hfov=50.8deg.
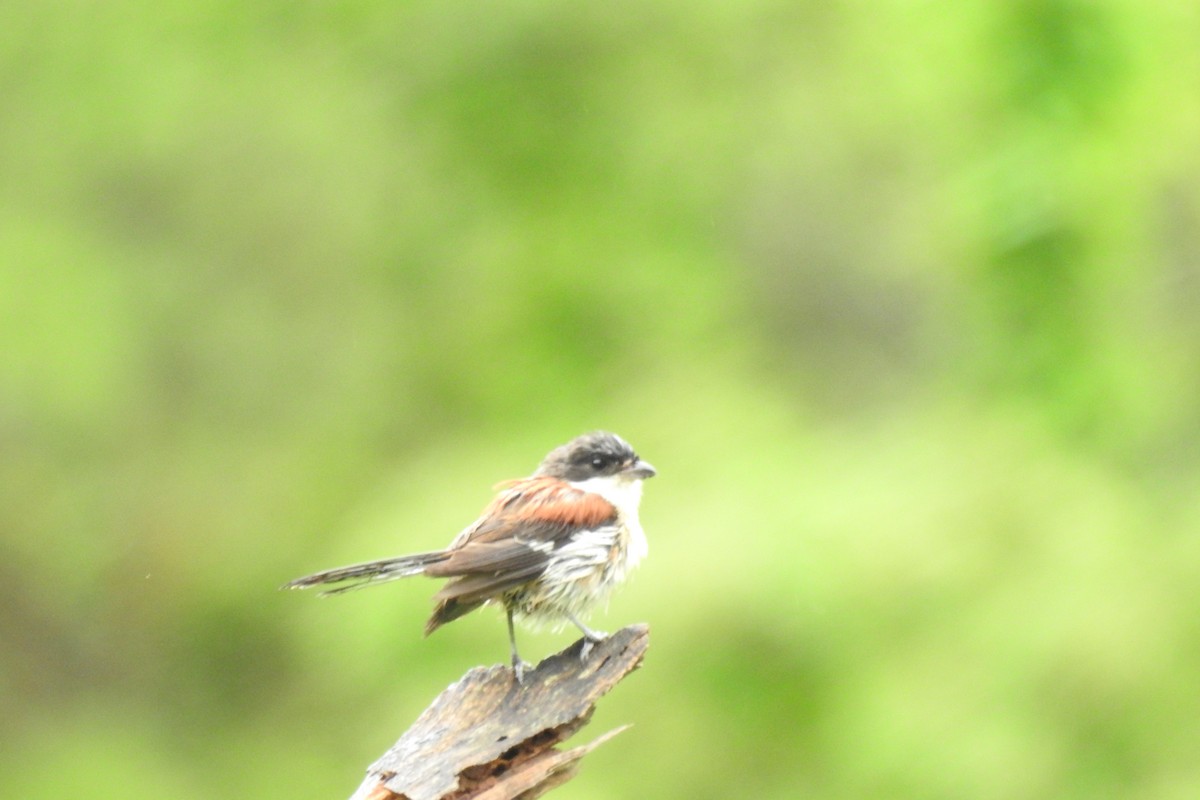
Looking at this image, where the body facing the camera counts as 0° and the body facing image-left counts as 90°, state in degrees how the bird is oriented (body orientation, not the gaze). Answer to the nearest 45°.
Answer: approximately 270°
